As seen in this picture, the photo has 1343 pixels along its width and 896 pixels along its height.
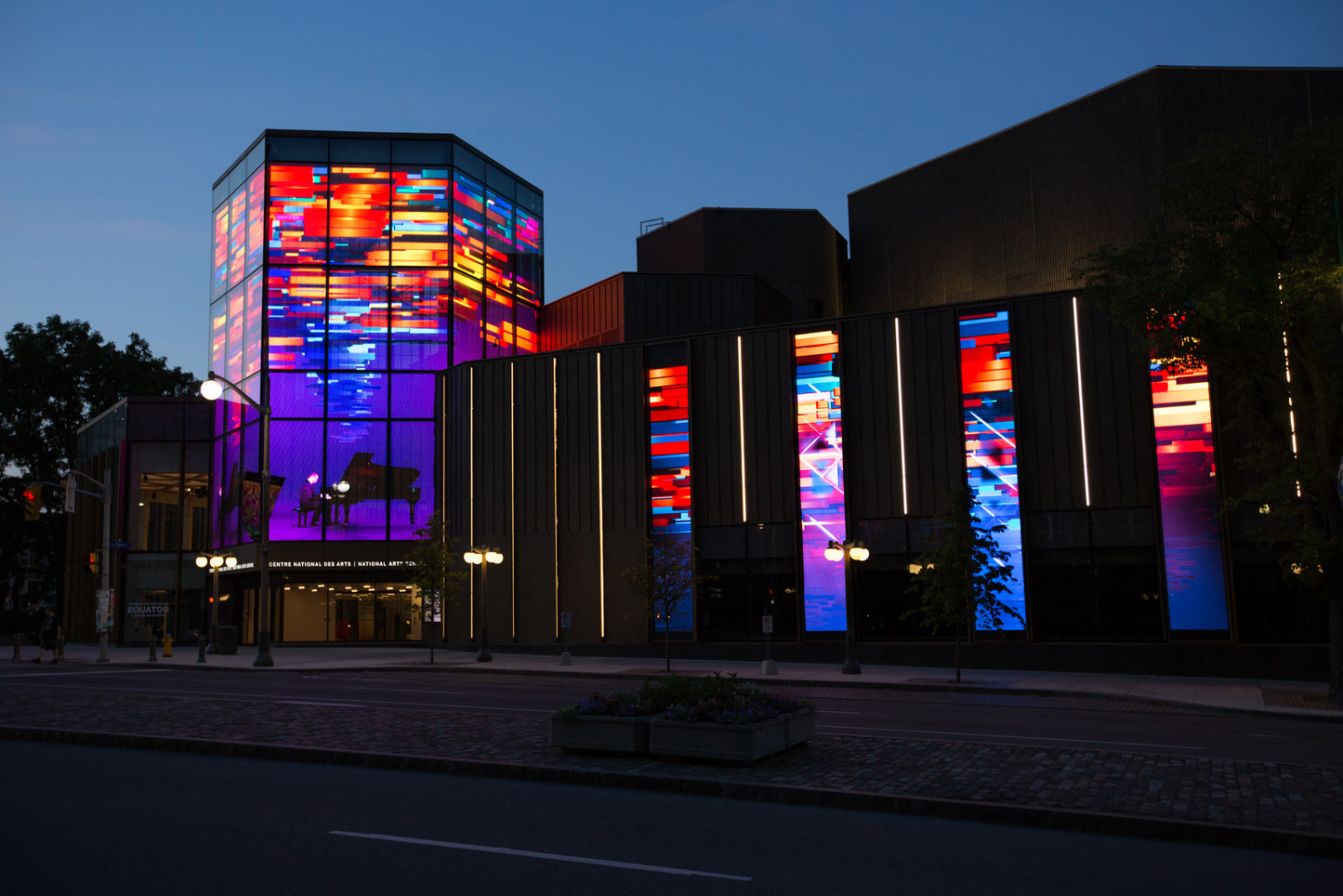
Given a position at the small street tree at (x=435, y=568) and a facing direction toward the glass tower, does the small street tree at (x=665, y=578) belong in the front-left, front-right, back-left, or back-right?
back-right

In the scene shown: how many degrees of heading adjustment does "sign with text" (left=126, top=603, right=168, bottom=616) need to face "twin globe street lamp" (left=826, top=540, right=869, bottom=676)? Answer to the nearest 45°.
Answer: approximately 45° to its left

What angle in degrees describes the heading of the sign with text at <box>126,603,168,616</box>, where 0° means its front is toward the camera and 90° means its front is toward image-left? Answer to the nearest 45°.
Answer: approximately 0°

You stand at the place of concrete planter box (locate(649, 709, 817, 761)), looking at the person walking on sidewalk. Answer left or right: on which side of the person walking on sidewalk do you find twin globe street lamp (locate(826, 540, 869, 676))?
right

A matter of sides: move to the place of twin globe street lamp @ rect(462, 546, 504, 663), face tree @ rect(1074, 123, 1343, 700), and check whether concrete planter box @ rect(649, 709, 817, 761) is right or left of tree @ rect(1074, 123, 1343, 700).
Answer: right
